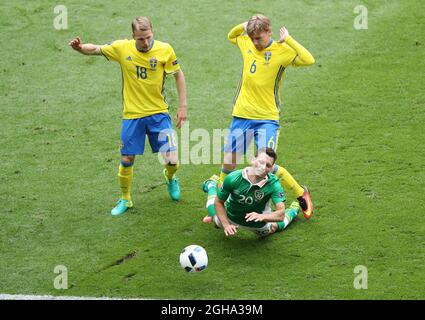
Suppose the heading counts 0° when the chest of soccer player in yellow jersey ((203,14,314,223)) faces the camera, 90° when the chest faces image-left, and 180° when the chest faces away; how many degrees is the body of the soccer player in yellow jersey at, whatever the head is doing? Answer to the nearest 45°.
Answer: approximately 0°

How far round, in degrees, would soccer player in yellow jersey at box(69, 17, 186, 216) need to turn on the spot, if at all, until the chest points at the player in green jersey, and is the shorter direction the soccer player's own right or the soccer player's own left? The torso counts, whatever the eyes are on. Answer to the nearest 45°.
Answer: approximately 45° to the soccer player's own left

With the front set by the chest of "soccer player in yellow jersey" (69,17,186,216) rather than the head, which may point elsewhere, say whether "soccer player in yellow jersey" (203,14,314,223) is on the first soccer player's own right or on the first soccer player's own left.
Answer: on the first soccer player's own left

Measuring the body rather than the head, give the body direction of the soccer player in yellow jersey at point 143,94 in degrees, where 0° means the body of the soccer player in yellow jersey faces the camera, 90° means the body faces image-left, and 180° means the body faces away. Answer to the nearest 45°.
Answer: approximately 0°

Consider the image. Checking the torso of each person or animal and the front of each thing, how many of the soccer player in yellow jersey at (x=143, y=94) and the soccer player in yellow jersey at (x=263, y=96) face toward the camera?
2

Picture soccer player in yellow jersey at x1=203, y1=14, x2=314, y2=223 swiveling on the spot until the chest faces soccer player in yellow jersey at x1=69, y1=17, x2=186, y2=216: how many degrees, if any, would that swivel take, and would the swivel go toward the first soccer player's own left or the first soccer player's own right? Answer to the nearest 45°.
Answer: approximately 90° to the first soccer player's own right
